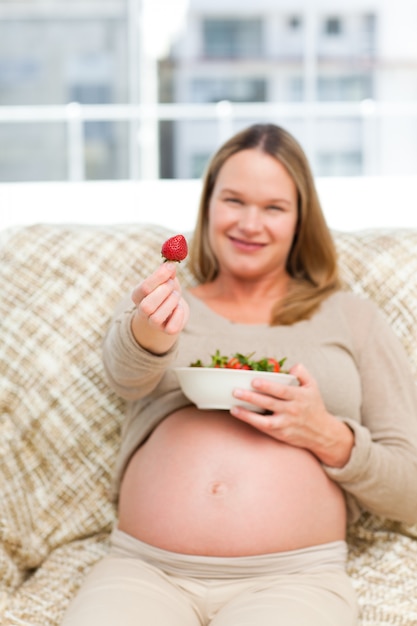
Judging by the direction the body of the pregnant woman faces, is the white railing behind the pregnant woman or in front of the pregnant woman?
behind

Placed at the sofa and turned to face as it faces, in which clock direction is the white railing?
The white railing is roughly at 6 o'clock from the sofa.

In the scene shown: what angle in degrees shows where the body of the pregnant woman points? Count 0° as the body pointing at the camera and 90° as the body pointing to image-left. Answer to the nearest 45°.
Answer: approximately 0°
